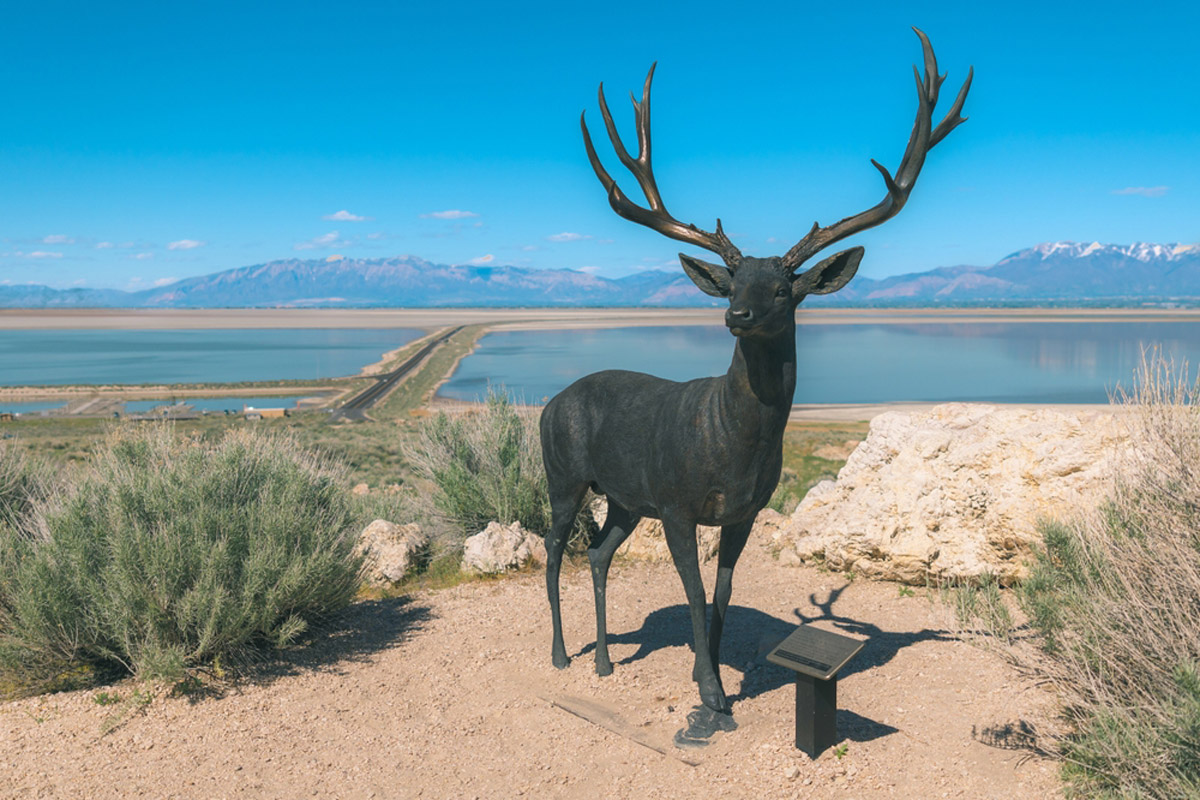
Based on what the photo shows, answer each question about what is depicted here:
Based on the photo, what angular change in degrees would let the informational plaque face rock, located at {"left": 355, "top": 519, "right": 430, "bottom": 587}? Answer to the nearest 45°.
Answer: approximately 90° to its right

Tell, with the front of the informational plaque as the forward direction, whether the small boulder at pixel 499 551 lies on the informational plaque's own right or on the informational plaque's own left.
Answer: on the informational plaque's own right

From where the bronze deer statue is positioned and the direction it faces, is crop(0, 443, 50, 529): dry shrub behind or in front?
behind

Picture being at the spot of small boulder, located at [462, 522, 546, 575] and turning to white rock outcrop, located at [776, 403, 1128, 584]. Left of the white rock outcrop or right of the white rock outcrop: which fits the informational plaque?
right

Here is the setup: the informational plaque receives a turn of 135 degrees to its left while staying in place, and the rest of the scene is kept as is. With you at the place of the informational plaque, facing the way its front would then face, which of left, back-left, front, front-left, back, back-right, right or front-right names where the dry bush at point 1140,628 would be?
front

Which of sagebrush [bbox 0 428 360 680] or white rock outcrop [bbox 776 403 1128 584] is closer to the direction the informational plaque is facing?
the sagebrush

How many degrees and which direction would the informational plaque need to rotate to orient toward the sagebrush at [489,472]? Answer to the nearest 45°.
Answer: approximately 90° to its right

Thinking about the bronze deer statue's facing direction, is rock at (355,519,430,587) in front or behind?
behind

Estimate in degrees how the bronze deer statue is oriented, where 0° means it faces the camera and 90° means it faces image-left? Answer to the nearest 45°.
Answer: approximately 315°

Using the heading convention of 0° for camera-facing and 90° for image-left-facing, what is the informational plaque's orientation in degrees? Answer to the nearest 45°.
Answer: approximately 45°
